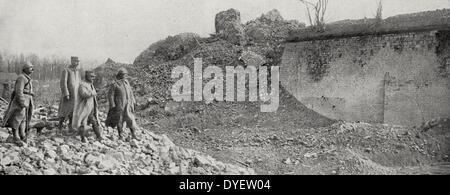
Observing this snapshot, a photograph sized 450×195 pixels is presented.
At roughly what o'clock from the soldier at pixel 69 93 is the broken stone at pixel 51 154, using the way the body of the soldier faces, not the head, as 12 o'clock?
The broken stone is roughly at 2 o'clock from the soldier.

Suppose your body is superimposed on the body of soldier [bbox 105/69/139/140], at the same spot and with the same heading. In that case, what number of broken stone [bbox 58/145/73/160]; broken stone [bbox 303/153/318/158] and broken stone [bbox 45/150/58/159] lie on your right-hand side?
2

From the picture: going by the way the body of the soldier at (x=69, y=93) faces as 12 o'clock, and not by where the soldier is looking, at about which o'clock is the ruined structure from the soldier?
The ruined structure is roughly at 10 o'clock from the soldier.

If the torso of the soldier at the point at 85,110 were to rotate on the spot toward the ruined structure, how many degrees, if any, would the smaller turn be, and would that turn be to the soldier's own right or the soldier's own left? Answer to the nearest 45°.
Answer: approximately 45° to the soldier's own left

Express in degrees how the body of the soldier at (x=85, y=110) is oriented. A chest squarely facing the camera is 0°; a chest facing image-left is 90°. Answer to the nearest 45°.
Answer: approximately 315°

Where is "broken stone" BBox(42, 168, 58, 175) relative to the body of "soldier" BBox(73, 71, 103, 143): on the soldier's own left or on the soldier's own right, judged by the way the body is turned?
on the soldier's own right
